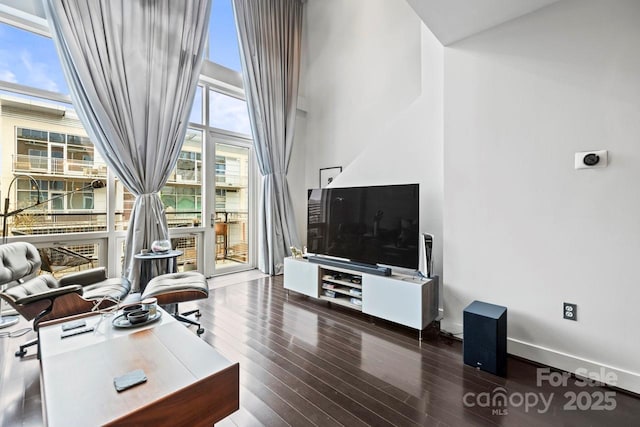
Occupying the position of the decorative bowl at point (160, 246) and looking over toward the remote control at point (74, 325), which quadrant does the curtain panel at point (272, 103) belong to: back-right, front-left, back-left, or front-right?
back-left

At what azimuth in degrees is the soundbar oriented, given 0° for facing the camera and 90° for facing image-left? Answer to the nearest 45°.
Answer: approximately 45°

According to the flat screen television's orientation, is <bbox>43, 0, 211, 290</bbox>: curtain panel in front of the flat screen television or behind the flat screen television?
in front

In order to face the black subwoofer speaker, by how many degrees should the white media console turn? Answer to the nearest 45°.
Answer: approximately 90° to its left

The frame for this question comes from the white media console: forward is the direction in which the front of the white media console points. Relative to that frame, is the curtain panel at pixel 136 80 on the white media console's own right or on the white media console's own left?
on the white media console's own right

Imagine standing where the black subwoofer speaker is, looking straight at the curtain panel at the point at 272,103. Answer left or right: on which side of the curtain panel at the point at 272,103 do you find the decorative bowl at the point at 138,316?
left

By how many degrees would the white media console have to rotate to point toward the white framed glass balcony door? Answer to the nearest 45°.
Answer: approximately 90° to its right

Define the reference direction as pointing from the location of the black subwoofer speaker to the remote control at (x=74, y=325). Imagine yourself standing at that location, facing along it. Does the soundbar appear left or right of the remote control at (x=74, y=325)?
right

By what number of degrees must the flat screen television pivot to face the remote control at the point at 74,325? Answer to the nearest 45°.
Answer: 0° — it already faces it

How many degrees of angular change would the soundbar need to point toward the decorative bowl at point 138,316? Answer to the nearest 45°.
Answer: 0° — it already faces it

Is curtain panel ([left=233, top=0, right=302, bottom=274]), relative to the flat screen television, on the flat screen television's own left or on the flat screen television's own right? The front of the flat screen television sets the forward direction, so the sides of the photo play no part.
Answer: on the flat screen television's own right

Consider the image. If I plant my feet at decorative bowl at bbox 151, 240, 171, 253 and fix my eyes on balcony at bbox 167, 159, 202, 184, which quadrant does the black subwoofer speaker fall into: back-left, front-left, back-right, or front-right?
back-right

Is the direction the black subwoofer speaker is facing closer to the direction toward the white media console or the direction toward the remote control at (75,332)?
the remote control

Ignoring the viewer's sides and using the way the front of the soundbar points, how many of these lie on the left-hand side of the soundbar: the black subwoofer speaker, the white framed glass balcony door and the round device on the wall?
2

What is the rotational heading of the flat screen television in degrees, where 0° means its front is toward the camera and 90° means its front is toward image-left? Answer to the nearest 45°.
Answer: approximately 45°
